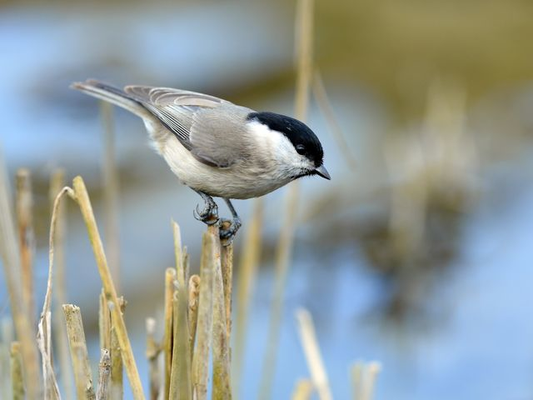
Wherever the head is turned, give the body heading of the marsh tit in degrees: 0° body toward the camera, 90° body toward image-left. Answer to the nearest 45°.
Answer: approximately 270°

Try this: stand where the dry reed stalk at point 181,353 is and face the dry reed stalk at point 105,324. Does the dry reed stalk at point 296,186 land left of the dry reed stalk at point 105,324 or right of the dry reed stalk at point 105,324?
right
